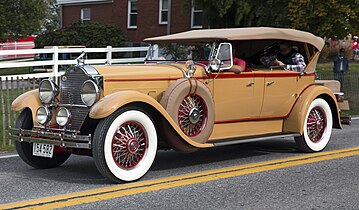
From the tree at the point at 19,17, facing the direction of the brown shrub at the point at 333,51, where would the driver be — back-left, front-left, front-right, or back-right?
front-right

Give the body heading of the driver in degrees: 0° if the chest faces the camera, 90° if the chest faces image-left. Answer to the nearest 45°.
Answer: approximately 45°

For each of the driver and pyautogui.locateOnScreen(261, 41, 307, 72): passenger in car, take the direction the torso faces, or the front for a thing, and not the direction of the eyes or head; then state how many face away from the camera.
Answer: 0

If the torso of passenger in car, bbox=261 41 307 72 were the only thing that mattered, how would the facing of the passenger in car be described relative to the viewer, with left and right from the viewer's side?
facing the viewer and to the left of the viewer

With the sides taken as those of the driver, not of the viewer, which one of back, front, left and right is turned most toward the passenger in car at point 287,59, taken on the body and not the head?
back

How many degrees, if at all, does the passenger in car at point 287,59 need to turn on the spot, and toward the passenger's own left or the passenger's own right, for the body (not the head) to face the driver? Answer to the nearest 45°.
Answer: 0° — they already face them

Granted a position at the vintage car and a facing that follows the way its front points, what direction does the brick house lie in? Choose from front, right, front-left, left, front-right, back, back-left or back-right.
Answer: back-right

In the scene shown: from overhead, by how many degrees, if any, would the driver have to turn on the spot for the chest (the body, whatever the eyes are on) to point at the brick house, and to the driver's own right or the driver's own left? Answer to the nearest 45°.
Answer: approximately 135° to the driver's own right

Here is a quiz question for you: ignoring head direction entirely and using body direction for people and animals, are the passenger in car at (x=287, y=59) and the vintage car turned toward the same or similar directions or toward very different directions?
same or similar directions

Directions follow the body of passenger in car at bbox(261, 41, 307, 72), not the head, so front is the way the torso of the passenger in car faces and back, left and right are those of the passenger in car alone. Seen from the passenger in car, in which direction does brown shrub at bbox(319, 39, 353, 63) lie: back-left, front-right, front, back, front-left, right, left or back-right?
back-right

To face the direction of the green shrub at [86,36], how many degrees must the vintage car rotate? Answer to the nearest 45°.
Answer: approximately 135° to its right

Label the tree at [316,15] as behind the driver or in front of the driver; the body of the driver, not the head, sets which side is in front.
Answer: behind

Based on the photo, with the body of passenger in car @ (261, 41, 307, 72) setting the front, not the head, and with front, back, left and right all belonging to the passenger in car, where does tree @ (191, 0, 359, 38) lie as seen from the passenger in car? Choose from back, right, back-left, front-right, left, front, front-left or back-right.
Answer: back-right
